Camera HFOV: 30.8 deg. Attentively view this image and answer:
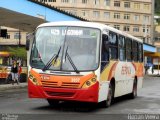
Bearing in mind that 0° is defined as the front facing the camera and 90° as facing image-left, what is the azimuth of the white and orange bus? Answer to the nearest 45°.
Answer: approximately 45°
